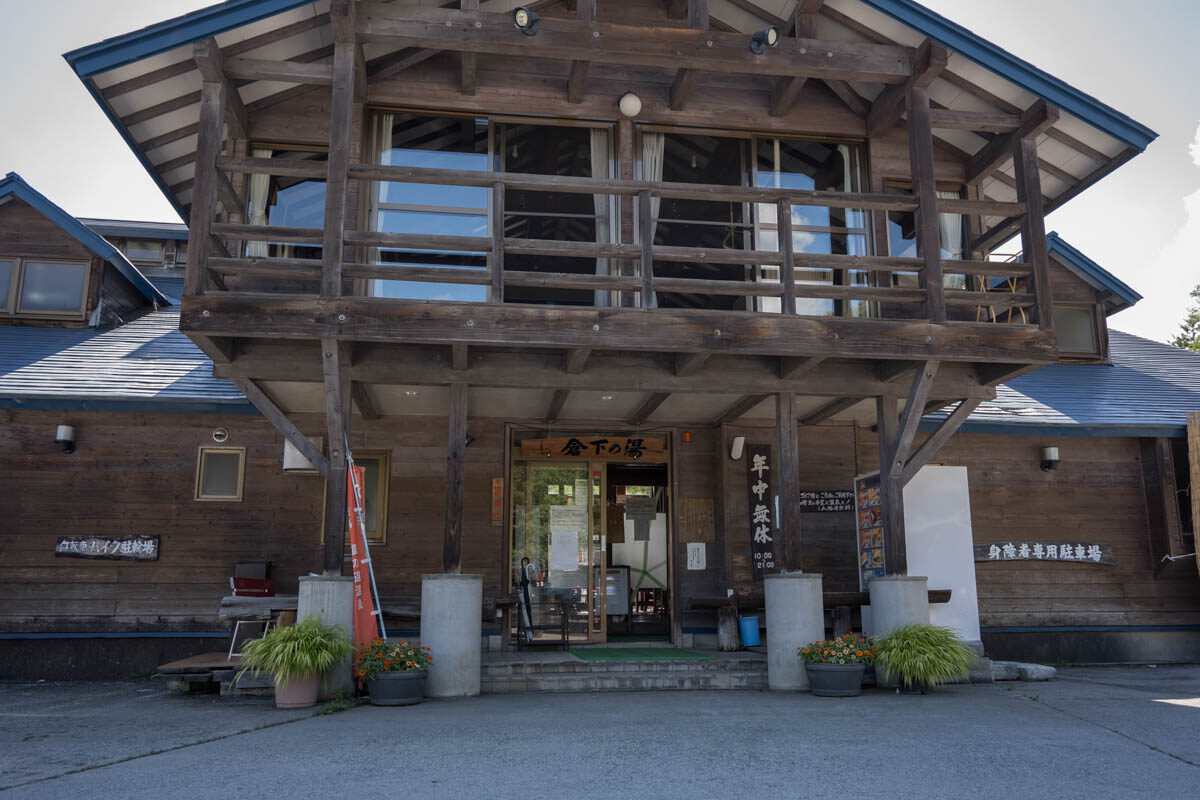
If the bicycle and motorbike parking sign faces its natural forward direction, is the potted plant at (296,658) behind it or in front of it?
in front

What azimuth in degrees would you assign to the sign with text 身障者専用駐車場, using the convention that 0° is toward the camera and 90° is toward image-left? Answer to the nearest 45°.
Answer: approximately 0°

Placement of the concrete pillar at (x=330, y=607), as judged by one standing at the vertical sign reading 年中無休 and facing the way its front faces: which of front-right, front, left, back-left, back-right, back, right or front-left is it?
front-right

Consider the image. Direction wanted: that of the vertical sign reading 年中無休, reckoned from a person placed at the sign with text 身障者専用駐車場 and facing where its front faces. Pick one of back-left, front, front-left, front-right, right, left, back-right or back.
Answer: front-right

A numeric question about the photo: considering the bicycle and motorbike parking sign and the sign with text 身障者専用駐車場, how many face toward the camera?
2

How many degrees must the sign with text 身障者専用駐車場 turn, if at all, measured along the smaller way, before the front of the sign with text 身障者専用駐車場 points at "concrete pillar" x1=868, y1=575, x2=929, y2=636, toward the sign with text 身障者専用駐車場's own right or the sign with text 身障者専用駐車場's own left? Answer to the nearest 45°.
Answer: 0° — it already faces it

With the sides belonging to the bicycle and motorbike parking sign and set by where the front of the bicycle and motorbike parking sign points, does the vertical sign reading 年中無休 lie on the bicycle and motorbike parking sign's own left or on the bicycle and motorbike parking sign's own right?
on the bicycle and motorbike parking sign's own left
